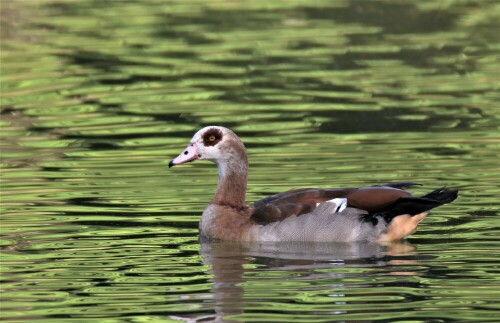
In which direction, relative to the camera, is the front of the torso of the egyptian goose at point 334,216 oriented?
to the viewer's left
